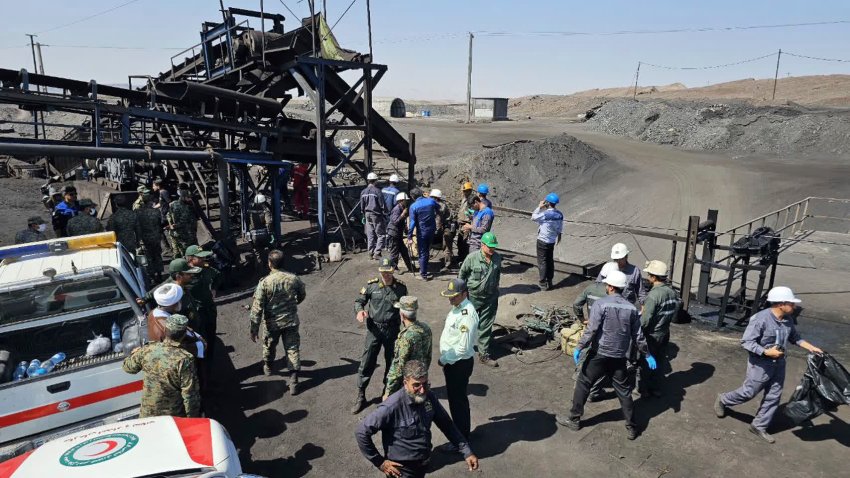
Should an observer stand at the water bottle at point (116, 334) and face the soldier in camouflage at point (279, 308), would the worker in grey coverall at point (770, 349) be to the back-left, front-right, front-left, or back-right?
front-right

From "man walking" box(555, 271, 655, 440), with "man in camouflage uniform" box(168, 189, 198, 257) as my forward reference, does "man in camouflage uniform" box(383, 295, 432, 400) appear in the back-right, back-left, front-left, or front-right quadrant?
front-left

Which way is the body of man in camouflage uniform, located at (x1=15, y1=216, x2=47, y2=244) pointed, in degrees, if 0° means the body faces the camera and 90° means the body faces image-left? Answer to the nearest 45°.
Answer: approximately 270°

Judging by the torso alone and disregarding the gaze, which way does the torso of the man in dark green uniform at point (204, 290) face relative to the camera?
to the viewer's left

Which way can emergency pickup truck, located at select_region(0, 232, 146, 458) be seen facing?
away from the camera

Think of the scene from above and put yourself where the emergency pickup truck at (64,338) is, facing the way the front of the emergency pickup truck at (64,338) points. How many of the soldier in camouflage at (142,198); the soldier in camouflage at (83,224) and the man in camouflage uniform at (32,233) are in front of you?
3

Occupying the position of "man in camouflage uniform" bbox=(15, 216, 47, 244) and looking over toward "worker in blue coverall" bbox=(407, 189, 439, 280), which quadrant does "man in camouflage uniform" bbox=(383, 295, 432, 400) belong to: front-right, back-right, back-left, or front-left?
front-right

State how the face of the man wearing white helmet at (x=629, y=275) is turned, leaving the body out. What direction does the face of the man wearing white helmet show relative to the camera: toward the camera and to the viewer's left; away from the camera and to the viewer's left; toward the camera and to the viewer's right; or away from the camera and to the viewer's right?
toward the camera and to the viewer's left

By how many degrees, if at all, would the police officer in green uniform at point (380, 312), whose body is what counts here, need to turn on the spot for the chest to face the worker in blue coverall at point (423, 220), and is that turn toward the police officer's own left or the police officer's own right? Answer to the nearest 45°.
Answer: approximately 180°

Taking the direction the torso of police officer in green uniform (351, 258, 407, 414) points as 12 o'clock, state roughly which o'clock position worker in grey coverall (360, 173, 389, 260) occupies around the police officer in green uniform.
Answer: The worker in grey coverall is roughly at 6 o'clock from the police officer in green uniform.

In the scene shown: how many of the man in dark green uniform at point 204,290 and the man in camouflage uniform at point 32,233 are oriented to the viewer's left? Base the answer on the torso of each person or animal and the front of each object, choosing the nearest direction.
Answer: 1

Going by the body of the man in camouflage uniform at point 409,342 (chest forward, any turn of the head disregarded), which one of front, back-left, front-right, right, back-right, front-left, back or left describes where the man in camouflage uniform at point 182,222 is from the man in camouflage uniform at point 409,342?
front

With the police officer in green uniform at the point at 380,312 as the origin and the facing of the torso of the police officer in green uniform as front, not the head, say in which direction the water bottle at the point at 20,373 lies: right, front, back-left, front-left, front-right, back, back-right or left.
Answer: right

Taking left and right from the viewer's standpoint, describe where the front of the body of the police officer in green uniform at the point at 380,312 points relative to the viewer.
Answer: facing the viewer
